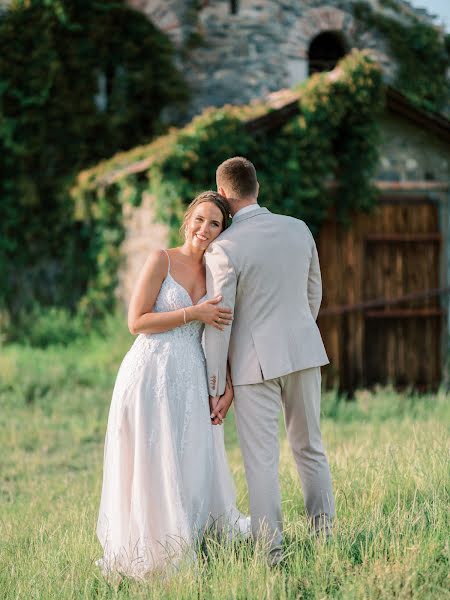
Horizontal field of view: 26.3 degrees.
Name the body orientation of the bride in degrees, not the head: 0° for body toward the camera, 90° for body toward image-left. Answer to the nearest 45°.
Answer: approximately 315°

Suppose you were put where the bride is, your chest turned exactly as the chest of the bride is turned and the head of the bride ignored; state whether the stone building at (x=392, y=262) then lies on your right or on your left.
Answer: on your left

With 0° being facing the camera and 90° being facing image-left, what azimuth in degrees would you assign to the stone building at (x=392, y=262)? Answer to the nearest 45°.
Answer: approximately 0°

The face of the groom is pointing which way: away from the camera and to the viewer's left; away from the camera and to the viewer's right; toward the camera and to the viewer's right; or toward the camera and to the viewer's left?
away from the camera and to the viewer's left

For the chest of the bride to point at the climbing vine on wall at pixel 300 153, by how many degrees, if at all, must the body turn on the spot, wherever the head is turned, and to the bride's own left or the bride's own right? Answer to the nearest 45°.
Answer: approximately 135° to the bride's own left
